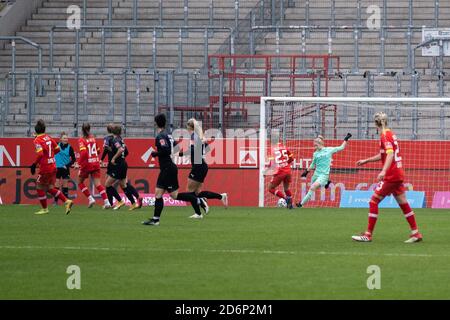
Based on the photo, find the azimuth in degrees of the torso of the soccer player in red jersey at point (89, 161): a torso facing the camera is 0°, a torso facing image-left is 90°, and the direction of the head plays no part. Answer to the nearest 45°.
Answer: approximately 135°

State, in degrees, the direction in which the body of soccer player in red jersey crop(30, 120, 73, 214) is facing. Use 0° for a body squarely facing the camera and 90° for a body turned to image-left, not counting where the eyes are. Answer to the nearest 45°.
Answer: approximately 135°
